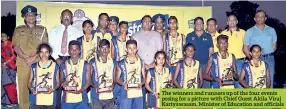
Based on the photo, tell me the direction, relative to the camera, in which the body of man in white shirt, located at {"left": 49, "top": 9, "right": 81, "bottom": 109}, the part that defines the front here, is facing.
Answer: toward the camera

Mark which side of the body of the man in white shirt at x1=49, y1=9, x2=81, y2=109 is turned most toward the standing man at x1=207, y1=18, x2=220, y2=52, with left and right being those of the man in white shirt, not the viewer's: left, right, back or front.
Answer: left

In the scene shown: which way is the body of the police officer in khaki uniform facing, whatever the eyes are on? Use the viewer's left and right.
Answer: facing the viewer

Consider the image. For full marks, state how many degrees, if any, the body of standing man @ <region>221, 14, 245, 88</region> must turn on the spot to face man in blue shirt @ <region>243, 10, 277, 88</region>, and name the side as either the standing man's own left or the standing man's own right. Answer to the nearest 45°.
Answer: approximately 90° to the standing man's own left

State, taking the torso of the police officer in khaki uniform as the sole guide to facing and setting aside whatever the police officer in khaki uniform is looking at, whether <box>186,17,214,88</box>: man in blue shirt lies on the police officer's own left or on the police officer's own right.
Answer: on the police officer's own left

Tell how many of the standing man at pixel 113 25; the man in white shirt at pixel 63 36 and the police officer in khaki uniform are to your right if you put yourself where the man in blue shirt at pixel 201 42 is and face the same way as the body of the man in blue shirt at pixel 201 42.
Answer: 3

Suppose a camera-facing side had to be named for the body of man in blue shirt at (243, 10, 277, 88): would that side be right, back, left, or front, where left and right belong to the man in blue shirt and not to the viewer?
front

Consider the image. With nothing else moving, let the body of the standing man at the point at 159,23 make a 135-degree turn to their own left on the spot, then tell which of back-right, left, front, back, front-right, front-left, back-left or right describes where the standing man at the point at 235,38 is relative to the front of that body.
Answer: front-right

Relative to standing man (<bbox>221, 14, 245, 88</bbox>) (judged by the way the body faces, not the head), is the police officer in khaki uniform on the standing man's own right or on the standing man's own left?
on the standing man's own right

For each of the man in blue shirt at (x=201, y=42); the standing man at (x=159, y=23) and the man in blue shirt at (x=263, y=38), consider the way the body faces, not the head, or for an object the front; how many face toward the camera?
3

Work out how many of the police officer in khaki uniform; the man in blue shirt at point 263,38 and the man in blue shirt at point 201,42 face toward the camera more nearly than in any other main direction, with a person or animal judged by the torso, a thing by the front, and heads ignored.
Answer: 3
